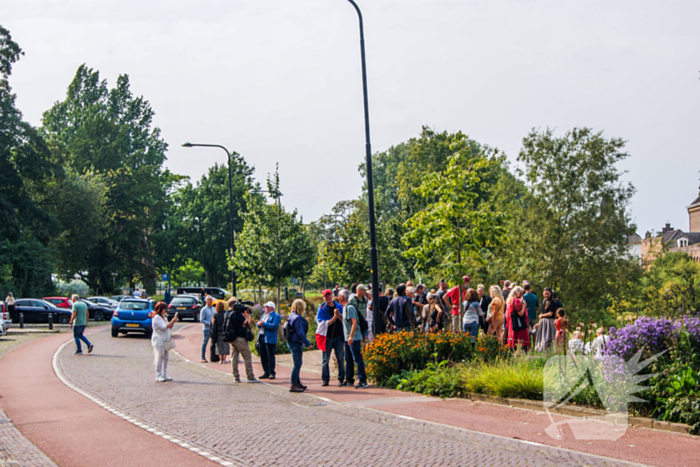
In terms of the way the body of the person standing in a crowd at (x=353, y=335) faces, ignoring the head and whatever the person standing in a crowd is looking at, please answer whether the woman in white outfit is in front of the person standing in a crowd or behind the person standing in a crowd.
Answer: in front

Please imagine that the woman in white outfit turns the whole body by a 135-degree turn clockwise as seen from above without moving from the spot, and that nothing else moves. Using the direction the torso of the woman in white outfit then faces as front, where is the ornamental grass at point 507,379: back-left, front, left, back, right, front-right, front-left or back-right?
left

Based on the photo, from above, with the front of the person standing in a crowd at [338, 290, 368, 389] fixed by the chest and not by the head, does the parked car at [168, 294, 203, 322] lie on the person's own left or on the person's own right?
on the person's own right

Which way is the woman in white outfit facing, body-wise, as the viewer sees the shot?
to the viewer's right

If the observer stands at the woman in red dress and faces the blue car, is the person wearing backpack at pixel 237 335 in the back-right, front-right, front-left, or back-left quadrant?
front-left

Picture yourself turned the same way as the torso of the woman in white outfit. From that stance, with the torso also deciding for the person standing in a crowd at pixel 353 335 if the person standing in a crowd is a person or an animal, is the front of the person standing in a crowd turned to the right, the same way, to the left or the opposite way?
the opposite way

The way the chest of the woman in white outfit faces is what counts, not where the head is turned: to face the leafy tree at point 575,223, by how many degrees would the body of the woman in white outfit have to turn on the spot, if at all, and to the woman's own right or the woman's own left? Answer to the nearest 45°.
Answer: approximately 45° to the woman's own left

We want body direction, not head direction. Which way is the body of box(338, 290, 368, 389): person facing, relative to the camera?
to the viewer's left
